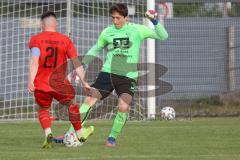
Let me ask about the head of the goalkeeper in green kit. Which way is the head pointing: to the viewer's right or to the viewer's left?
to the viewer's left

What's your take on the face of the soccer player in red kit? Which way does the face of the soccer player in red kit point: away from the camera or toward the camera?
away from the camera

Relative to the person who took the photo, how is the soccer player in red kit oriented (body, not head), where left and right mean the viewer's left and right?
facing away from the viewer

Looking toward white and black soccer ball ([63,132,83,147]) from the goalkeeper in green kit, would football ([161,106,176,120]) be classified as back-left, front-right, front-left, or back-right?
back-right

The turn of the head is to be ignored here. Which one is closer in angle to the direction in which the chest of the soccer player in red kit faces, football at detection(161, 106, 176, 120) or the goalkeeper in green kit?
the football
